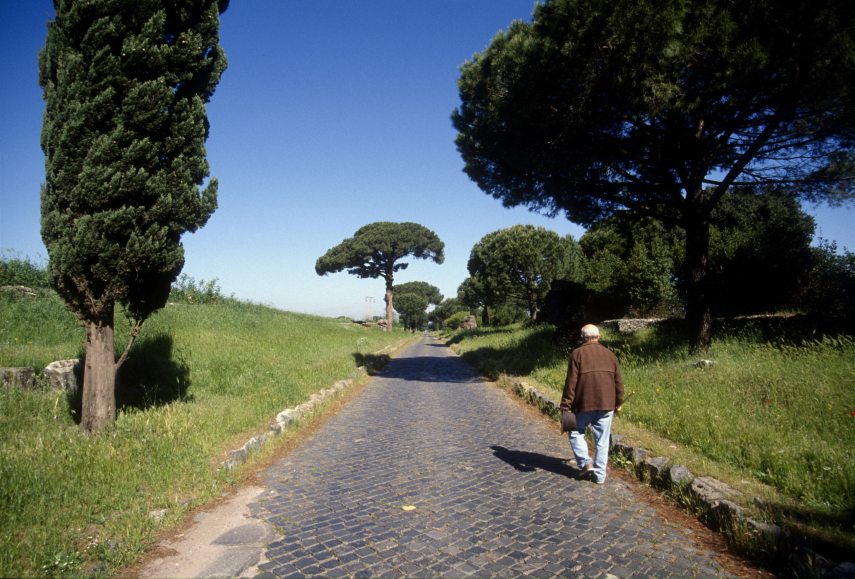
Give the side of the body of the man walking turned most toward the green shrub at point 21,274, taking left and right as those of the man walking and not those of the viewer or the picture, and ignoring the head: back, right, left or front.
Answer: left

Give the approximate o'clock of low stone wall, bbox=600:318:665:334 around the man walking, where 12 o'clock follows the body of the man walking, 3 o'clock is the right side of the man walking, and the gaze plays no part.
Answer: The low stone wall is roughly at 12 o'clock from the man walking.

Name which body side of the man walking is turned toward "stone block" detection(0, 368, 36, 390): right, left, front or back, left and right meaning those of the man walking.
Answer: left

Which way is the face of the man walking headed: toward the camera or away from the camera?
away from the camera

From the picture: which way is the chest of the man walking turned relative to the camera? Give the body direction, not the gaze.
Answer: away from the camera

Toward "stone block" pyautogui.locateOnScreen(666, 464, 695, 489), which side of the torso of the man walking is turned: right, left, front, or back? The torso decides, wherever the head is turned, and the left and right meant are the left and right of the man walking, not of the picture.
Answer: right

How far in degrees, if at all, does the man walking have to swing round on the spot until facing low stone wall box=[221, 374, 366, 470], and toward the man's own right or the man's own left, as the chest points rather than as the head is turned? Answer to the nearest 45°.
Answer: approximately 90° to the man's own left

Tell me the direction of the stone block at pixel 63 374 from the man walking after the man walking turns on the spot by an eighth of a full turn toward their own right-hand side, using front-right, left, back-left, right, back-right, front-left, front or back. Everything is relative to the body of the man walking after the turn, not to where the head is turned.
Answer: back-left
